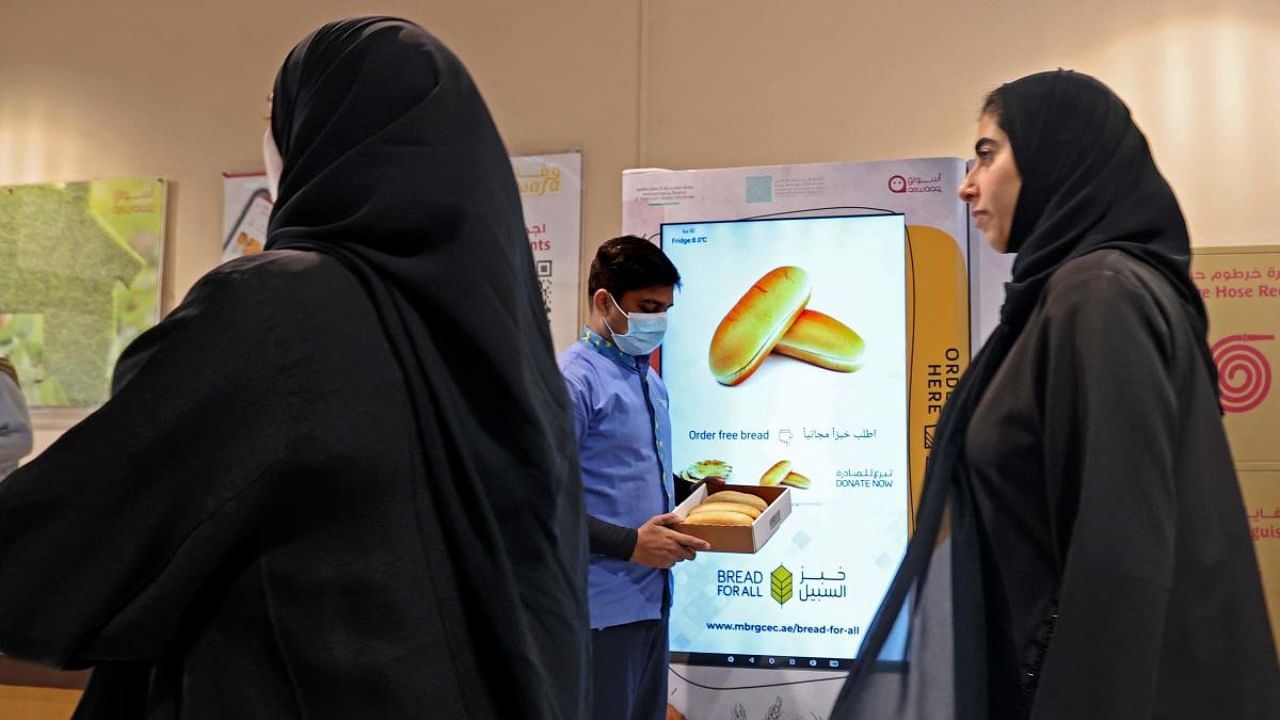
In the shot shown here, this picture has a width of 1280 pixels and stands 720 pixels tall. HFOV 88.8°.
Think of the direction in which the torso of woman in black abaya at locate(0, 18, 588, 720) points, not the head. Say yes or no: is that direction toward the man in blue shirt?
no

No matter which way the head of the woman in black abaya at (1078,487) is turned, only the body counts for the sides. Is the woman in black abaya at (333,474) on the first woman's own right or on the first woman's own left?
on the first woman's own left

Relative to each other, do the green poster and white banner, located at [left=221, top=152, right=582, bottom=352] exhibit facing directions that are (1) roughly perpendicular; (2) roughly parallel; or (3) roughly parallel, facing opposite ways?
roughly parallel

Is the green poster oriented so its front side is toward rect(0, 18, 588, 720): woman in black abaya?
yes

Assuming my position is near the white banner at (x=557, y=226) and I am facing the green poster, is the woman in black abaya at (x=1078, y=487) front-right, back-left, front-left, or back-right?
back-left

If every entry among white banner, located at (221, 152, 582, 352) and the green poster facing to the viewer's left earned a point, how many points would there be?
0

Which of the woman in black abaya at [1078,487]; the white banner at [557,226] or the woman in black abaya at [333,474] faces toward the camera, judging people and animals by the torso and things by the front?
the white banner

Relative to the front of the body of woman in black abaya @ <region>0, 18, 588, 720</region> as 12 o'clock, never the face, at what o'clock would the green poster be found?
The green poster is roughly at 1 o'clock from the woman in black abaya.

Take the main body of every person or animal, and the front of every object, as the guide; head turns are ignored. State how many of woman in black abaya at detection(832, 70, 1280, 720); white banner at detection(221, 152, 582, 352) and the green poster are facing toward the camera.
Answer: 2

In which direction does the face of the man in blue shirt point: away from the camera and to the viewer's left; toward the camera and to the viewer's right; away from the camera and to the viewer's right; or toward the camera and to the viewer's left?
toward the camera and to the viewer's right

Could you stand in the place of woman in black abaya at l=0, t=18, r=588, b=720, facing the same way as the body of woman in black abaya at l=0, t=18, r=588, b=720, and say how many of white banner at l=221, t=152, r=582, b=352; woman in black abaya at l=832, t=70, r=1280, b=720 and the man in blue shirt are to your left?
0

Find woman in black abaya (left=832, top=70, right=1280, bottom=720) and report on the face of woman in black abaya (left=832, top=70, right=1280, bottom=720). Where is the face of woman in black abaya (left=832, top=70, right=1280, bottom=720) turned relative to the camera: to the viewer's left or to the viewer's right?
to the viewer's left

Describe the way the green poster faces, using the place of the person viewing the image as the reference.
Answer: facing the viewer

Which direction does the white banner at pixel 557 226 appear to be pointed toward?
toward the camera

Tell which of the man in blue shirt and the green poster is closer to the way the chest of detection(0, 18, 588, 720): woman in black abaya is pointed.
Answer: the green poster

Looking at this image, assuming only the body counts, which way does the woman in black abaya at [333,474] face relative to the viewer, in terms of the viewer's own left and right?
facing away from the viewer and to the left of the viewer

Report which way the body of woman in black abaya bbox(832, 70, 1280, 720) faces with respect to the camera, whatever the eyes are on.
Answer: to the viewer's left
